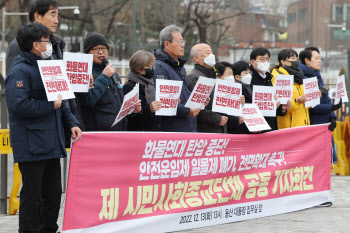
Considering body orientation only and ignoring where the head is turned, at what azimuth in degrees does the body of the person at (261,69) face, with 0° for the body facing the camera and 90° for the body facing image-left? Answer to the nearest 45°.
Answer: approximately 315°

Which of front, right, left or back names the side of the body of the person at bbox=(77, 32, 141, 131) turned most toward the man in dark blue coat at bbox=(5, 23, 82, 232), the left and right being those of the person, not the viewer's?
right

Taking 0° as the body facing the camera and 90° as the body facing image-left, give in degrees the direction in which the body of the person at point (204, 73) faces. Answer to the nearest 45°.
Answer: approximately 315°

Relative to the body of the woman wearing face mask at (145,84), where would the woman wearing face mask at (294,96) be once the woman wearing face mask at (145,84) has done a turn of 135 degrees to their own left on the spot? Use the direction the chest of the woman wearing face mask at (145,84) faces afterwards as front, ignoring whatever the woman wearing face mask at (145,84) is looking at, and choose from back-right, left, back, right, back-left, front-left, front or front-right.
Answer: front-right

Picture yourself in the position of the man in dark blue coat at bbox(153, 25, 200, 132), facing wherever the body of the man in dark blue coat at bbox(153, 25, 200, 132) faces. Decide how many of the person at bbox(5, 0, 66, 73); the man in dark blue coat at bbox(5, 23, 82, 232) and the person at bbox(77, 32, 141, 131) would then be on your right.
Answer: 3

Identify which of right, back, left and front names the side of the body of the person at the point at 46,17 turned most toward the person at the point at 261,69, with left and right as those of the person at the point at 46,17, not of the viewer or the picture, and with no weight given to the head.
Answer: left

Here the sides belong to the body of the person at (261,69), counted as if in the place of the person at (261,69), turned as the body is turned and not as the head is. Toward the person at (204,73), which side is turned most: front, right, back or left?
right
